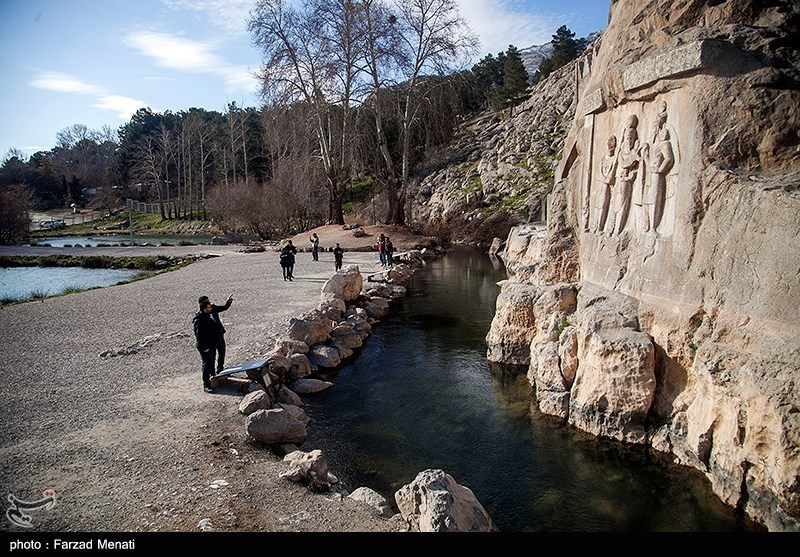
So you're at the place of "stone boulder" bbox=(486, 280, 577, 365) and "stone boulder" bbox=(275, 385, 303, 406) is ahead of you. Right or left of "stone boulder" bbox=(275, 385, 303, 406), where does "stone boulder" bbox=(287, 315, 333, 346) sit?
right

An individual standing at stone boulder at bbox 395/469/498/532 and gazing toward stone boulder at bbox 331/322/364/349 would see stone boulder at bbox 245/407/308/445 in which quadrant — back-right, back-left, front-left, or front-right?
front-left

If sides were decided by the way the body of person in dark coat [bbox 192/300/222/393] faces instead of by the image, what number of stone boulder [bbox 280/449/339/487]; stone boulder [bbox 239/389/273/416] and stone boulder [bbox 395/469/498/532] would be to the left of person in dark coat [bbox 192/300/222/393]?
0

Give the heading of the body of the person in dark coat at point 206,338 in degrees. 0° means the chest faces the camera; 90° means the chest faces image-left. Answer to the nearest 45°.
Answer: approximately 270°

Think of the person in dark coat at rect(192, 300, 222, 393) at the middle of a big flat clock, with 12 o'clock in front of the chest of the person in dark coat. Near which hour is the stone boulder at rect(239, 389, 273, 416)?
The stone boulder is roughly at 2 o'clock from the person in dark coat.

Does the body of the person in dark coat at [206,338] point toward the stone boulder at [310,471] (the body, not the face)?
no
